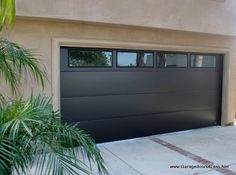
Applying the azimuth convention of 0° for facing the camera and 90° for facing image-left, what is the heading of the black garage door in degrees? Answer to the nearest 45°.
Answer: approximately 315°
